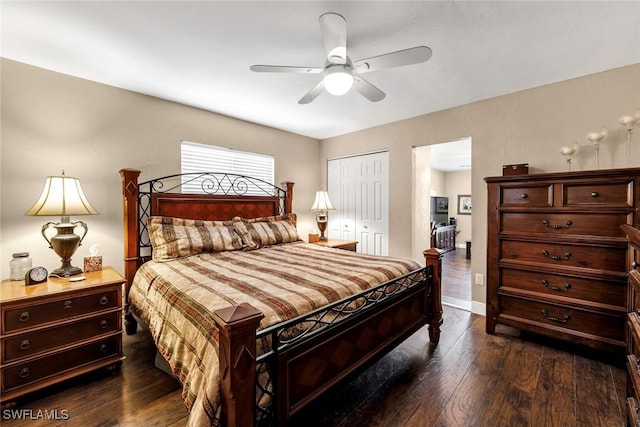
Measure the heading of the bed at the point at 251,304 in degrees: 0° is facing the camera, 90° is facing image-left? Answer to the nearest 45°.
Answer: approximately 315°

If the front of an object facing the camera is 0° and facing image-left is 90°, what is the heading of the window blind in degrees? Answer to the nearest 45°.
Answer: approximately 315°

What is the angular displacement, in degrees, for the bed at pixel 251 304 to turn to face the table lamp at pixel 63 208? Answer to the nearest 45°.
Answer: approximately 135° to its right

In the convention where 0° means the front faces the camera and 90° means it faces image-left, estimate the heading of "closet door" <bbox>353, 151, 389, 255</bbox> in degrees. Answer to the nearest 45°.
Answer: approximately 45°

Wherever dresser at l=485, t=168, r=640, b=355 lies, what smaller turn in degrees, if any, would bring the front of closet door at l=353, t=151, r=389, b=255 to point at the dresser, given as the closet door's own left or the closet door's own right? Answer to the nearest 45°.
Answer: approximately 90° to the closet door's own left
